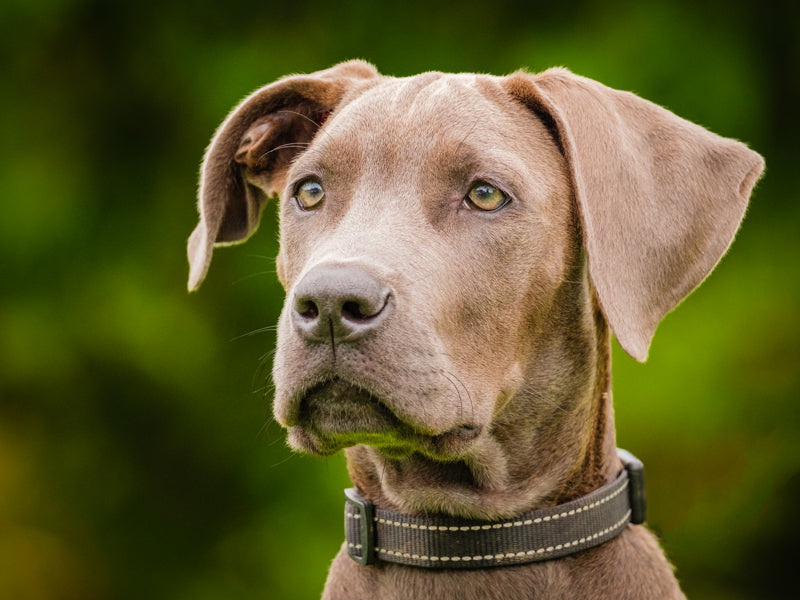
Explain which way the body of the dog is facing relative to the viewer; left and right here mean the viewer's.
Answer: facing the viewer and to the left of the viewer
